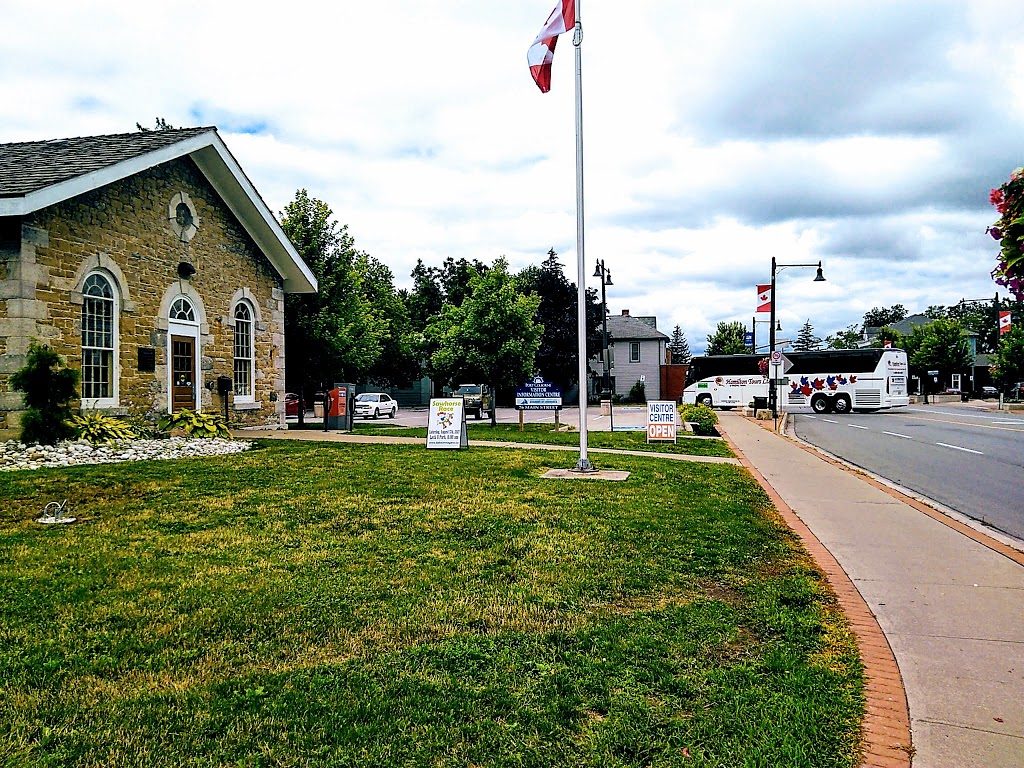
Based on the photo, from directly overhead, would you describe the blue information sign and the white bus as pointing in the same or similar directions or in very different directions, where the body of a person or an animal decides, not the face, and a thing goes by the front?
very different directions

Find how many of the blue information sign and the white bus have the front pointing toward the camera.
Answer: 1

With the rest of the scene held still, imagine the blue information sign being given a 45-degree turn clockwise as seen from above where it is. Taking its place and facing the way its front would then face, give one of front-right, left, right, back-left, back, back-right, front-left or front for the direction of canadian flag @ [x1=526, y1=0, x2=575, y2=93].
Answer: front-left

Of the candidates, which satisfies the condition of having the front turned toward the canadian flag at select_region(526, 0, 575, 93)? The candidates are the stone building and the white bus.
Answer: the stone building

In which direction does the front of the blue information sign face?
toward the camera

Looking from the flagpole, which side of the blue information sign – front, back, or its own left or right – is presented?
front

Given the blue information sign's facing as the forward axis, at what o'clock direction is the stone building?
The stone building is roughly at 2 o'clock from the blue information sign.

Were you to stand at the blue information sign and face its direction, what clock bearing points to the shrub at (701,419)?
The shrub is roughly at 8 o'clock from the blue information sign.

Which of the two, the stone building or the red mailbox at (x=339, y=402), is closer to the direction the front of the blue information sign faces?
the stone building

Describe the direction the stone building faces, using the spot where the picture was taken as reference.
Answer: facing the viewer and to the right of the viewer

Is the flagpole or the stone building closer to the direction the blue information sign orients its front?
the flagpole
